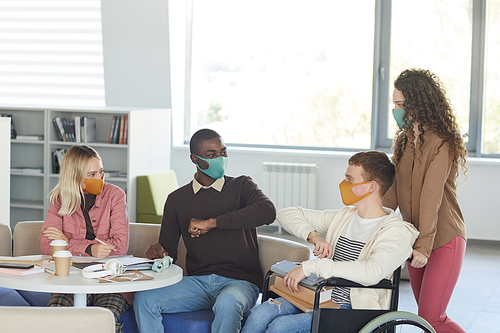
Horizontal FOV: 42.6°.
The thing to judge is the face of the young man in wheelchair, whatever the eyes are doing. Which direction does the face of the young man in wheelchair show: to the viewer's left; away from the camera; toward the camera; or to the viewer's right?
to the viewer's left

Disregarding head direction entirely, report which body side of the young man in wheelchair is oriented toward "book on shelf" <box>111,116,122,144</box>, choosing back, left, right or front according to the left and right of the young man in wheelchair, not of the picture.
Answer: right

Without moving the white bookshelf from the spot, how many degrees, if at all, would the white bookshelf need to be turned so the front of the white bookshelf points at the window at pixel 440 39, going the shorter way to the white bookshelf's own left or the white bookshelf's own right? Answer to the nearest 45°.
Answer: approximately 135° to the white bookshelf's own left

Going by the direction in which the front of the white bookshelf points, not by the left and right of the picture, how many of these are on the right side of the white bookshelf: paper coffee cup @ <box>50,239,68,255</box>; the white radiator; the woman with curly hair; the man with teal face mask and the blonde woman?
0

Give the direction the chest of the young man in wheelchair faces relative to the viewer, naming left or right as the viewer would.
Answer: facing the viewer and to the left of the viewer

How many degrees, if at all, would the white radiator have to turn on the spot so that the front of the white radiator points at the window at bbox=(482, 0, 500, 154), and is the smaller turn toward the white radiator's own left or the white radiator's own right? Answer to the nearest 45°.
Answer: approximately 90° to the white radiator's own left

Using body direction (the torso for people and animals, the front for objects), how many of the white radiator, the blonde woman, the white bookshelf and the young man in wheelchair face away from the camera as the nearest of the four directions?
0

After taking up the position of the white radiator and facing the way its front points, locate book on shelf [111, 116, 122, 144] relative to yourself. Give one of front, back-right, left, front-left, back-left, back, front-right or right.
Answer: front-right

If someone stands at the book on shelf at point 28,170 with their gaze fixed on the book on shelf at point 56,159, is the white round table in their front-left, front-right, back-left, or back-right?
front-right

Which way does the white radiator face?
toward the camera

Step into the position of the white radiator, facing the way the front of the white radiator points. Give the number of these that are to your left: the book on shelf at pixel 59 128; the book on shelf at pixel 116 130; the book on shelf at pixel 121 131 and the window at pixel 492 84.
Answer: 1

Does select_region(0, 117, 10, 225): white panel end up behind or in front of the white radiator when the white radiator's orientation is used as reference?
in front

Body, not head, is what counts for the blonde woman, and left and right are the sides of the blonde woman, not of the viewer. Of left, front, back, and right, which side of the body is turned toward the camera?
front

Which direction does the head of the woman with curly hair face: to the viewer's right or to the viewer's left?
to the viewer's left
